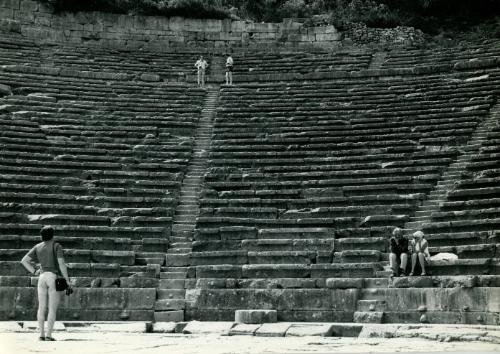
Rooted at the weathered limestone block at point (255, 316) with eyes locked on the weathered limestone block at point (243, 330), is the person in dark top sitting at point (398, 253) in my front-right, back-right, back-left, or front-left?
back-left

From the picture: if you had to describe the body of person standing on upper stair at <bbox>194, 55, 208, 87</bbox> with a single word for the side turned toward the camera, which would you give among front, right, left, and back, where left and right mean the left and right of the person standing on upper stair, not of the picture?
front

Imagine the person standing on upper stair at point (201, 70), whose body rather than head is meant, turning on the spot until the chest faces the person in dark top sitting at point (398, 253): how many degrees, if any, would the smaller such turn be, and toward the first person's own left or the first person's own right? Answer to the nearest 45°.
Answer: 0° — they already face them

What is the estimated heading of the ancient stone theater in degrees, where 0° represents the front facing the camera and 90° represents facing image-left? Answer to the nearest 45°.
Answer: approximately 0°

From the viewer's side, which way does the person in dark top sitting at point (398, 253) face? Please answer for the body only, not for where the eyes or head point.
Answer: toward the camera

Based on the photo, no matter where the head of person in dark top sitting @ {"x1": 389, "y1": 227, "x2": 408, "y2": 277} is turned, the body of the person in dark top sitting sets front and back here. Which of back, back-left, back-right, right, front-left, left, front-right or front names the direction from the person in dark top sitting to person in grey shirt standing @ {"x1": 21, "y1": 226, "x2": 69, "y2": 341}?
front-right

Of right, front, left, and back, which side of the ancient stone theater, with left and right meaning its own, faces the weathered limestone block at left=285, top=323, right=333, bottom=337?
front

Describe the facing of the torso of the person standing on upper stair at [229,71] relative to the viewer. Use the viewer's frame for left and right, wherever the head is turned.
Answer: facing the viewer
